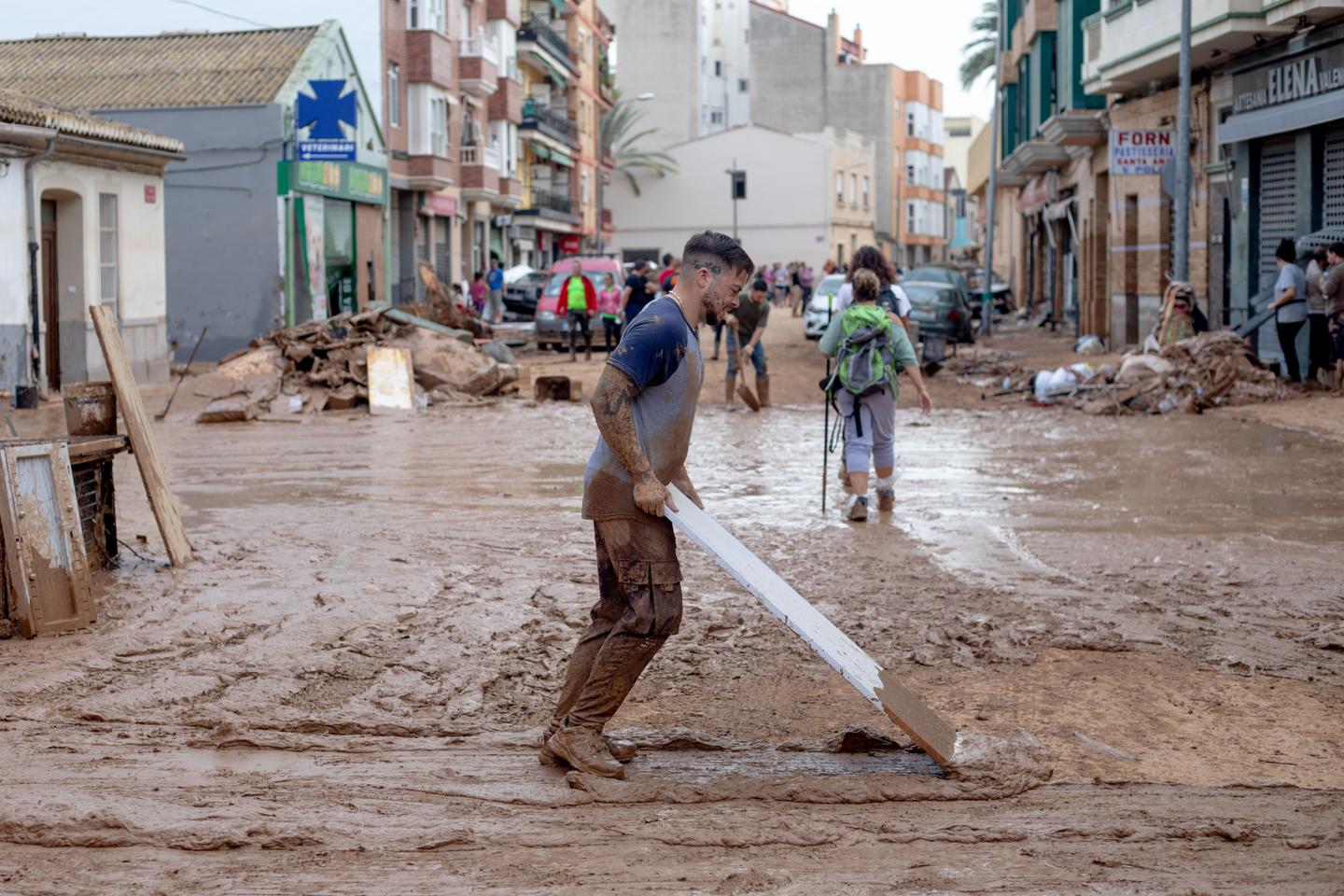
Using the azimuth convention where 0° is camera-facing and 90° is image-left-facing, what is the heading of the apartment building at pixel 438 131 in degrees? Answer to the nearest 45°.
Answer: approximately 315°

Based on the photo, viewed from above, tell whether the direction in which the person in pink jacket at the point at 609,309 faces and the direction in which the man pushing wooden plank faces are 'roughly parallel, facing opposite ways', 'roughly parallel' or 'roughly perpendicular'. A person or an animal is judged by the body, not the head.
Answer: roughly perpendicular

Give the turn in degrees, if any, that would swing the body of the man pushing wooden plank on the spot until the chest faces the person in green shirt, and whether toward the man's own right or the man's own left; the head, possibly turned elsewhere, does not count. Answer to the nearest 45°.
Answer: approximately 90° to the man's own left

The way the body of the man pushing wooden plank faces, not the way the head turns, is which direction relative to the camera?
to the viewer's right

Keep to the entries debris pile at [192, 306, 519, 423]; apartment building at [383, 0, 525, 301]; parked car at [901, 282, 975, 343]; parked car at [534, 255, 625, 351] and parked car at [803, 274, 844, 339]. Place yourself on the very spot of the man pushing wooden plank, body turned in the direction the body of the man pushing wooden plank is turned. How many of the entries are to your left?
5

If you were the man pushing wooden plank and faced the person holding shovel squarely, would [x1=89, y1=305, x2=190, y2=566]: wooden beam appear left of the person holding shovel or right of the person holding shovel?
left

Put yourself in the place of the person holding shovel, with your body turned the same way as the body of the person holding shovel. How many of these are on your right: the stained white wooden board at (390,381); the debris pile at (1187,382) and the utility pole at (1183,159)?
1

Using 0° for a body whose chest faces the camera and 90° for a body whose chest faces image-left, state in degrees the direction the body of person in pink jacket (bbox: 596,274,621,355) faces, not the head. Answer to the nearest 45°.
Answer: approximately 0°
